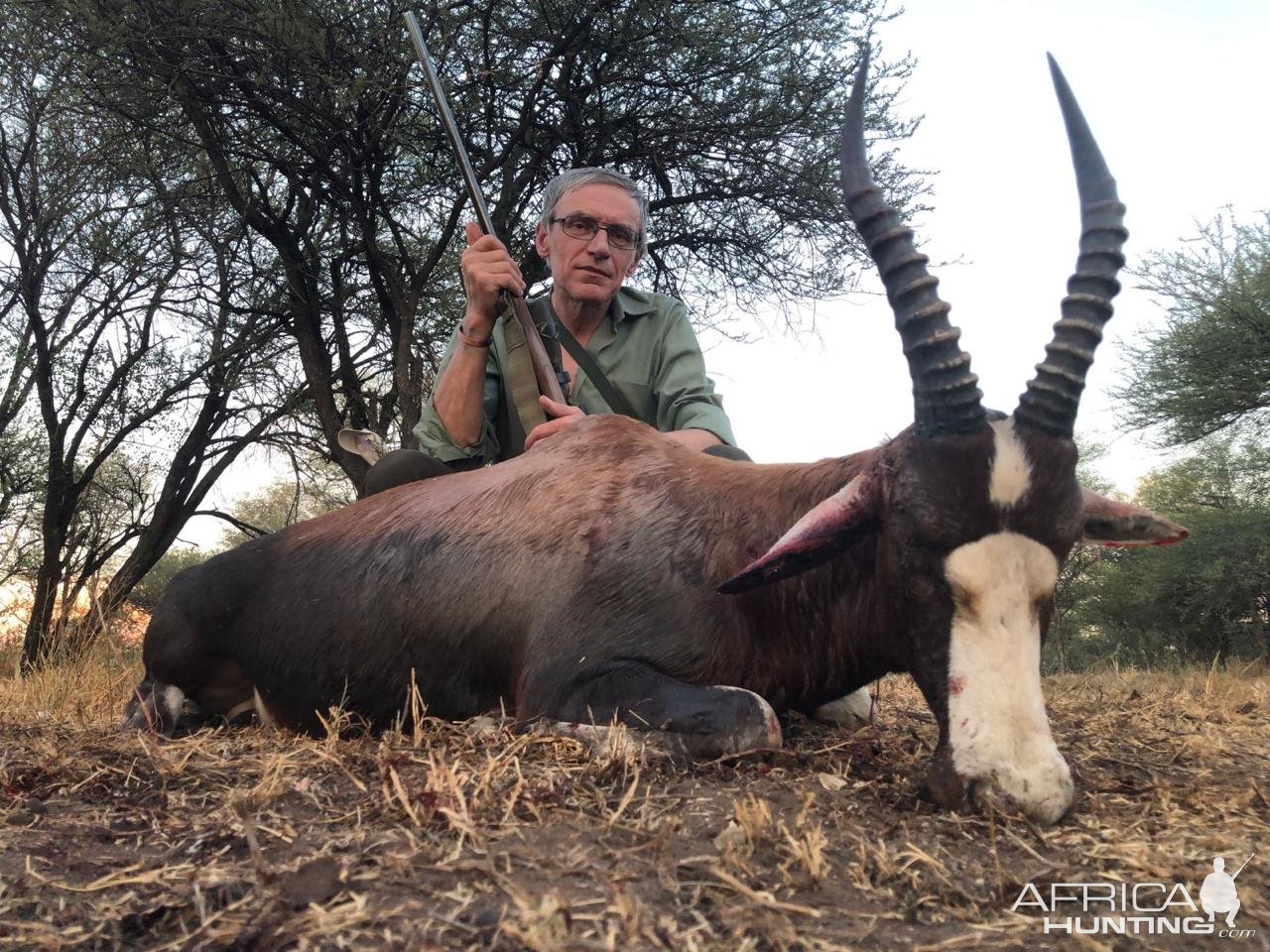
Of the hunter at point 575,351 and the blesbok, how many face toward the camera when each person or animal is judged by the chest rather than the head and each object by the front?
1

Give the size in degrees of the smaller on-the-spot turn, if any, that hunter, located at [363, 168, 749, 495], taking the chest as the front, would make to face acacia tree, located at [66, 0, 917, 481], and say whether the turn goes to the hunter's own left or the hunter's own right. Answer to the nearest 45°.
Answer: approximately 180°

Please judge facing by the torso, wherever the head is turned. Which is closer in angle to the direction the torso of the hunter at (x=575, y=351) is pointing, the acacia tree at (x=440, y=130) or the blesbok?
the blesbok

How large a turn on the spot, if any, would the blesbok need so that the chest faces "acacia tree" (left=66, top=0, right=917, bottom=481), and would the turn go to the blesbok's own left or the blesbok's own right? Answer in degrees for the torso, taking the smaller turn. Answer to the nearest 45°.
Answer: approximately 90° to the blesbok's own left

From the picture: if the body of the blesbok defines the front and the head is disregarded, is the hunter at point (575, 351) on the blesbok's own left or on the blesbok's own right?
on the blesbok's own left

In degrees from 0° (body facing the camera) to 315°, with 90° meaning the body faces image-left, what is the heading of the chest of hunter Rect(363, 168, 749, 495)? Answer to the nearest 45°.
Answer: approximately 0°

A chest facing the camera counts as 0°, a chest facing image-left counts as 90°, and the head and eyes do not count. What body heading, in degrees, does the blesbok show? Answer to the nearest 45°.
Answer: approximately 270°

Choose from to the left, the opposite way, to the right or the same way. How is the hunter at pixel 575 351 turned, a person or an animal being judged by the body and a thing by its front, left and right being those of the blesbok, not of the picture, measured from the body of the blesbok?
to the right

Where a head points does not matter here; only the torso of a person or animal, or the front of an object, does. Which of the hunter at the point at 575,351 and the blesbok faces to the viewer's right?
the blesbok

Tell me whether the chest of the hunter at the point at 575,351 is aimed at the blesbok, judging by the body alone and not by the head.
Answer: yes
